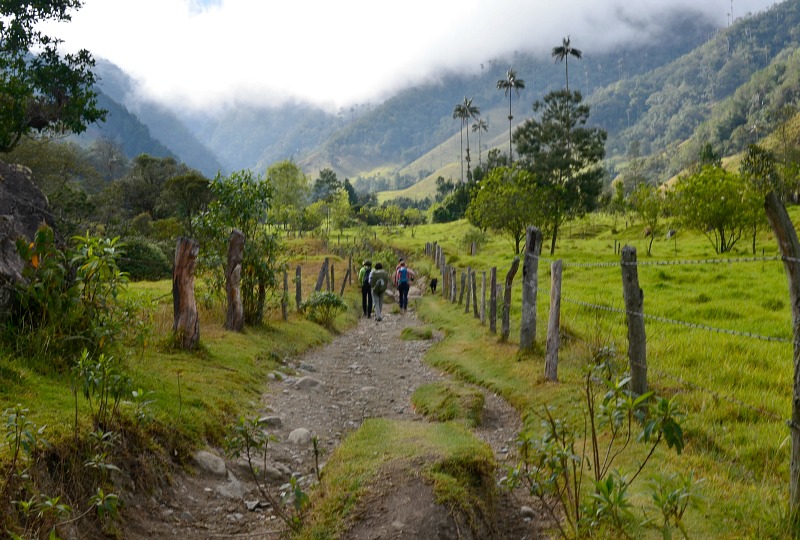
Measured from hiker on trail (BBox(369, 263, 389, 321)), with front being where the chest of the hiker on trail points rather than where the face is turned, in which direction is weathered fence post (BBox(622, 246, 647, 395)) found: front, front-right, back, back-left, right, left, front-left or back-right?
back

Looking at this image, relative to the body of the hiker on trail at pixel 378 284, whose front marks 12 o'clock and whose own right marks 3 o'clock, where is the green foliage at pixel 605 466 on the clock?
The green foliage is roughly at 6 o'clock from the hiker on trail.

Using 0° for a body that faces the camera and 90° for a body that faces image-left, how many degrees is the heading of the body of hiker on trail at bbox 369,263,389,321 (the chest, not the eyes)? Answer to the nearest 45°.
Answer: approximately 180°

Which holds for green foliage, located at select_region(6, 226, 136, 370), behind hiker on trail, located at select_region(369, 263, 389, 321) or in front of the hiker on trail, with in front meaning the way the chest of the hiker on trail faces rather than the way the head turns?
behind

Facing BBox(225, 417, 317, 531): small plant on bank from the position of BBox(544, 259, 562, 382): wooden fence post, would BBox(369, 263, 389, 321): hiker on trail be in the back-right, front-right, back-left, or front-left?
back-right

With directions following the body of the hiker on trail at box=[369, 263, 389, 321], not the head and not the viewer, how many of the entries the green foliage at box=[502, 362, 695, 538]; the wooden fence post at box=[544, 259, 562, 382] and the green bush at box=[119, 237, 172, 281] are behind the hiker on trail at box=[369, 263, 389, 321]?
2

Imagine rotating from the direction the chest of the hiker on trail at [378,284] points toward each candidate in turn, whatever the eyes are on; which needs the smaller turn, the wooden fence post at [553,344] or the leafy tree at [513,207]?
the leafy tree

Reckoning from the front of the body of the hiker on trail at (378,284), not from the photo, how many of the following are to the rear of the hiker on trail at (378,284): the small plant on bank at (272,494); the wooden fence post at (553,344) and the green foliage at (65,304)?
3

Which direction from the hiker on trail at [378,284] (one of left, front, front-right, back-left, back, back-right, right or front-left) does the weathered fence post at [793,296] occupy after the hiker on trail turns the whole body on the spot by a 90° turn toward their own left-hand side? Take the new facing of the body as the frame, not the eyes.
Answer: left

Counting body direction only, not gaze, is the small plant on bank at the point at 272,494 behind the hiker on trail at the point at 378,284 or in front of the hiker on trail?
behind

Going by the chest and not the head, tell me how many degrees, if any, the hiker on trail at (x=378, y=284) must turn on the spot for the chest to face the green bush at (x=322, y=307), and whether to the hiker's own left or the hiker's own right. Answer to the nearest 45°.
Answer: approximately 135° to the hiker's own left
